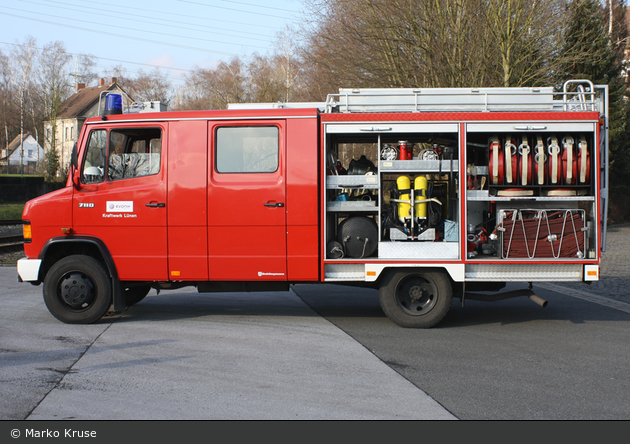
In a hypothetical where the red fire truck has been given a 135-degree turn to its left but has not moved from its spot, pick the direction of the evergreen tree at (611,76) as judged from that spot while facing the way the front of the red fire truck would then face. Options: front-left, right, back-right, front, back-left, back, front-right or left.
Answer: left

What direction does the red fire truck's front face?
to the viewer's left
